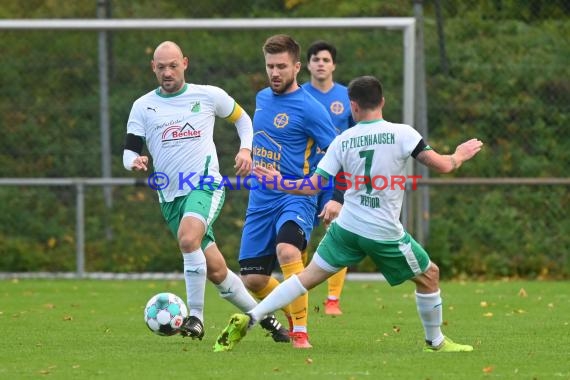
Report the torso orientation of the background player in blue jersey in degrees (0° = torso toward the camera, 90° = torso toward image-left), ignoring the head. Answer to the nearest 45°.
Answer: approximately 0°

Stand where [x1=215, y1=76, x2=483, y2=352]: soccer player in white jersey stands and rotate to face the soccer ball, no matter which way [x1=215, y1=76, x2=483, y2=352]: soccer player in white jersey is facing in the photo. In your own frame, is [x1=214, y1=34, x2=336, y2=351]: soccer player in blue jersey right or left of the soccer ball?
right

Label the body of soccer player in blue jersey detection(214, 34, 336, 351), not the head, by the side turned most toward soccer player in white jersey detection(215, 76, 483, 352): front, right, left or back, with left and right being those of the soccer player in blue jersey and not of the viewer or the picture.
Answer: left

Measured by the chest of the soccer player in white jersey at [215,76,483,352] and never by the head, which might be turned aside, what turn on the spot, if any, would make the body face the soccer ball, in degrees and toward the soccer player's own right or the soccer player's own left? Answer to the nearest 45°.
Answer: approximately 90° to the soccer player's own left

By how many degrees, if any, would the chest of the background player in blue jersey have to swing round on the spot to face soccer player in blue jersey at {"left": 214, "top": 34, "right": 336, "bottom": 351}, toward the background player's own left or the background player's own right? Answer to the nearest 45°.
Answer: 0° — they already face them

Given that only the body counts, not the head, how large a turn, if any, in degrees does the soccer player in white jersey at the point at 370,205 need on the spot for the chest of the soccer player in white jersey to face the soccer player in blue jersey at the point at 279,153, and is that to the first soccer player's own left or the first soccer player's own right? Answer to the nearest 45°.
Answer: approximately 45° to the first soccer player's own left

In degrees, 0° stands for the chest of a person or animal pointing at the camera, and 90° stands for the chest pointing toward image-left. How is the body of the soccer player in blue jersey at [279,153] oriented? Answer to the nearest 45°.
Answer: approximately 45°

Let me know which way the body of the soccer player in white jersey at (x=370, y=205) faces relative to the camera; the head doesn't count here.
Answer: away from the camera
